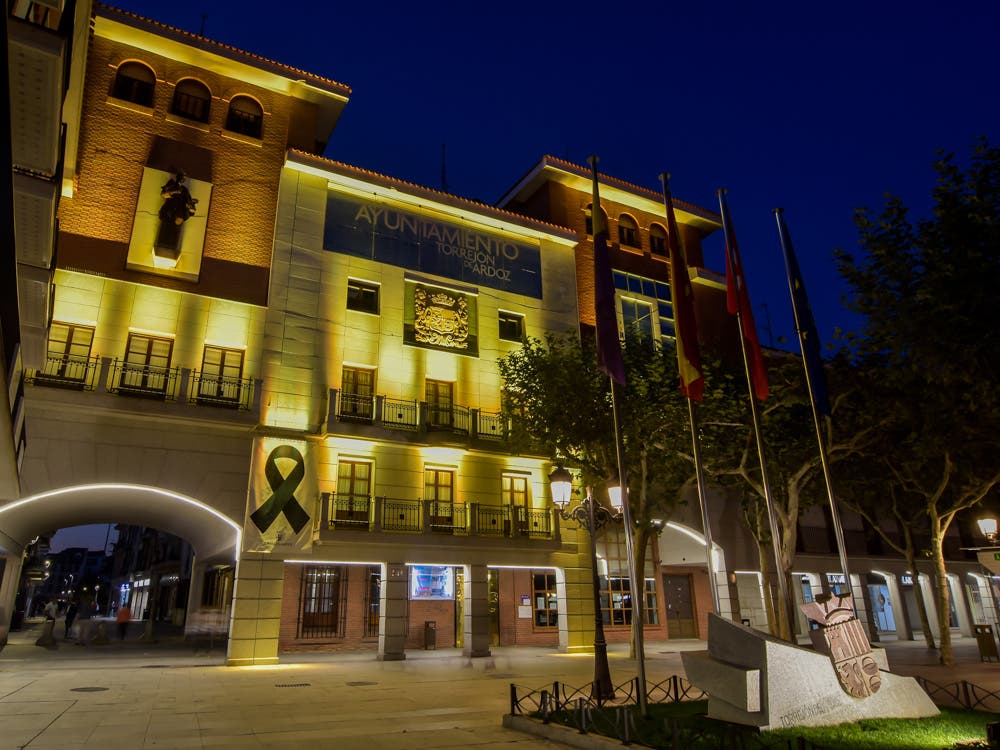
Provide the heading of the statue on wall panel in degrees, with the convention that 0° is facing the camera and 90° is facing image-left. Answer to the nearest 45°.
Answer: approximately 315°

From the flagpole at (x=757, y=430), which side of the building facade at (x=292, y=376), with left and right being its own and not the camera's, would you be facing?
front

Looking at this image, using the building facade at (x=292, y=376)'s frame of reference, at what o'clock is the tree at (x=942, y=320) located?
The tree is roughly at 11 o'clock from the building facade.

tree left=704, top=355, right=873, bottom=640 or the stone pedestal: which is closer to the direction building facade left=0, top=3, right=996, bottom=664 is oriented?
the stone pedestal

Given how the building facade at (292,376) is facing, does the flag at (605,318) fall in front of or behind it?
in front

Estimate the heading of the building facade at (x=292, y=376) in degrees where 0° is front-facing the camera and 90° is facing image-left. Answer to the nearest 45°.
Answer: approximately 315°

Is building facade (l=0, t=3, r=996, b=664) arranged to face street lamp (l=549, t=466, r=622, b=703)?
yes

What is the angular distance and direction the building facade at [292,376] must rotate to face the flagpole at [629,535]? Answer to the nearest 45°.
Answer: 0° — it already faces it

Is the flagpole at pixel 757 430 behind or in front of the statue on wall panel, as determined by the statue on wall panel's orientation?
in front

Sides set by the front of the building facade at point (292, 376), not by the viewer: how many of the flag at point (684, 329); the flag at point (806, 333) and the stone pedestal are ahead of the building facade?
3
